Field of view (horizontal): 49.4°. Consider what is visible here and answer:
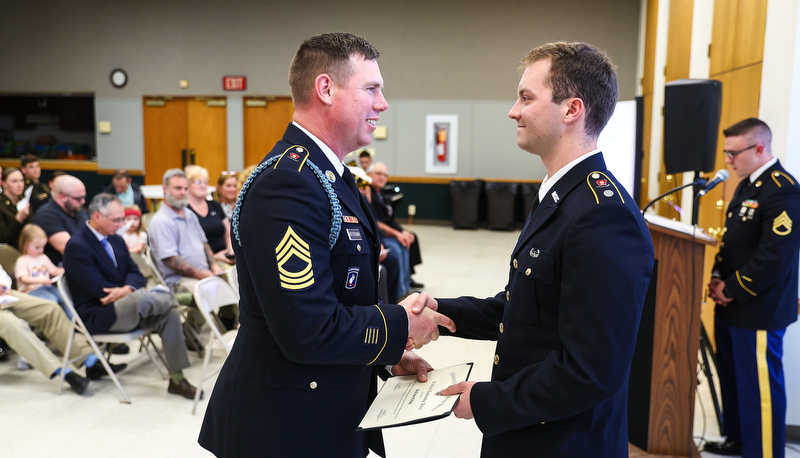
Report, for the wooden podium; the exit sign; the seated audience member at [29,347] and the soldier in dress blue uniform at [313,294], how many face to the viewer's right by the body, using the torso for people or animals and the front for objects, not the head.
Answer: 2

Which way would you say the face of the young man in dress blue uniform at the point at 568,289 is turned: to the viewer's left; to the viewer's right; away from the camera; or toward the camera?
to the viewer's left

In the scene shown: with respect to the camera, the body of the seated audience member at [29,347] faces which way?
to the viewer's right

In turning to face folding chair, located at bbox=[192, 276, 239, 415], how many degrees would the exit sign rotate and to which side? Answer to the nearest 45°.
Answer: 0° — it already faces it

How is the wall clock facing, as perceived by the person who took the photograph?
facing the viewer

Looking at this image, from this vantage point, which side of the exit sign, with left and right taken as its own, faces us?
front

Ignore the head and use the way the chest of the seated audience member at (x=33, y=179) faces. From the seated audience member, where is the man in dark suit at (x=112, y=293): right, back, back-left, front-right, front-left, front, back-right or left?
front-right

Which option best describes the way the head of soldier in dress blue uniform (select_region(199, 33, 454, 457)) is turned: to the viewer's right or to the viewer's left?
to the viewer's right

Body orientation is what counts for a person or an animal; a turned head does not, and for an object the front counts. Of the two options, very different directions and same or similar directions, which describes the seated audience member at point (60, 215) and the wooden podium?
very different directions

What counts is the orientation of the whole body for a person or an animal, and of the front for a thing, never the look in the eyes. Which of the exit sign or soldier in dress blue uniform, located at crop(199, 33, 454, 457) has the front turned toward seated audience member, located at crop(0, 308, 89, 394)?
the exit sign

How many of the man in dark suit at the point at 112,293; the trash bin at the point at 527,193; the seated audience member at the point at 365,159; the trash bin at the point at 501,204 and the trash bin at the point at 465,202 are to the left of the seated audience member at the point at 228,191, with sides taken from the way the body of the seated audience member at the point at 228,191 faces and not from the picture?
4

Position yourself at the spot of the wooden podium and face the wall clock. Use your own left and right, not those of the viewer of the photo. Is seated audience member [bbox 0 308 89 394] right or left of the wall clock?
left

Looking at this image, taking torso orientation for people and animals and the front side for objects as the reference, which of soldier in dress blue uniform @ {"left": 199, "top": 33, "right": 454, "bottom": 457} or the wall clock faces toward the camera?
the wall clock

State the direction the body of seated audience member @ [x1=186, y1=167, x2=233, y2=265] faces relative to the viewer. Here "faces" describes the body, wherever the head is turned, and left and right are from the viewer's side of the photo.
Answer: facing the viewer and to the right of the viewer

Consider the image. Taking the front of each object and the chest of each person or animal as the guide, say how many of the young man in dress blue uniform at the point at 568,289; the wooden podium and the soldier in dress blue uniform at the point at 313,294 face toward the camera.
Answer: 0
